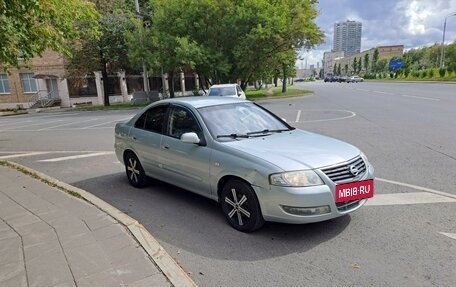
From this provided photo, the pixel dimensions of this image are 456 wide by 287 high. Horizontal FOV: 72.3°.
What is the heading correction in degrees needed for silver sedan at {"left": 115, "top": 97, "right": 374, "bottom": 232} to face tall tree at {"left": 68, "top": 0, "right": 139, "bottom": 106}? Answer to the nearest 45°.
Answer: approximately 180°

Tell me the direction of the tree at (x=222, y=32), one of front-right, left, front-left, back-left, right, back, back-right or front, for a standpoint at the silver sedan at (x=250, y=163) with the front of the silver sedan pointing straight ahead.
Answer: back-left

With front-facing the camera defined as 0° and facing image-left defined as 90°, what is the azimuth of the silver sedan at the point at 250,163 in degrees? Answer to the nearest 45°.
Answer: approximately 315°

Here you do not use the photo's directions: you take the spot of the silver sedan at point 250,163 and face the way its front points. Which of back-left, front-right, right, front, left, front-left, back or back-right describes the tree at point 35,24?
back
